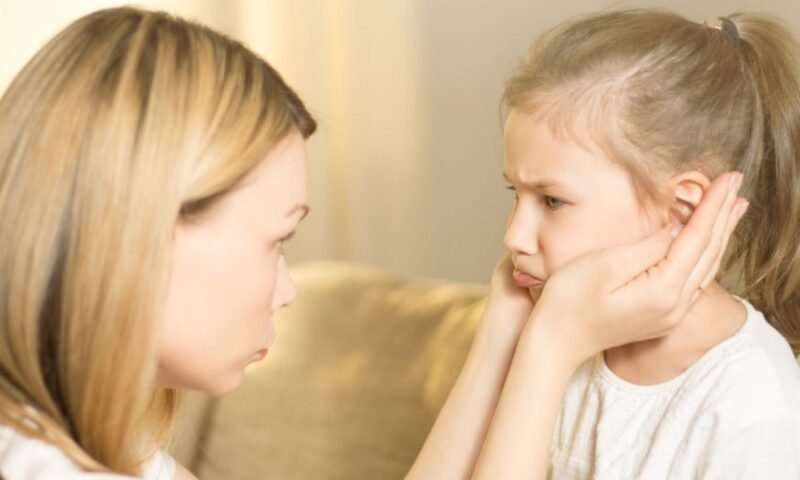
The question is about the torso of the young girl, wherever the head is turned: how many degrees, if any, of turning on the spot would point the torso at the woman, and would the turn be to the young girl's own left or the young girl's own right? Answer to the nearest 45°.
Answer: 0° — they already face them

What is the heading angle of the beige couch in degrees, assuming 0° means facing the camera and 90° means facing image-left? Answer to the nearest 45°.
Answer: approximately 0°

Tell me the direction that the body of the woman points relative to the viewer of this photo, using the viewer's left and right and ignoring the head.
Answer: facing away from the viewer and to the right of the viewer

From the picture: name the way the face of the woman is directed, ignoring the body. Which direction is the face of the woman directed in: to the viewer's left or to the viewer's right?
to the viewer's right

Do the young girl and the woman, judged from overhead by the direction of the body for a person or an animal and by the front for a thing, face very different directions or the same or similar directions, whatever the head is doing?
very different directions

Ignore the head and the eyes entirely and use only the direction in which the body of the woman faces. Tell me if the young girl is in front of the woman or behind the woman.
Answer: in front

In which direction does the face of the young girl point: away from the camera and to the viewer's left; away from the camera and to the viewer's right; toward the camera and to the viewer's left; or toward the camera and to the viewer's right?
toward the camera and to the viewer's left
